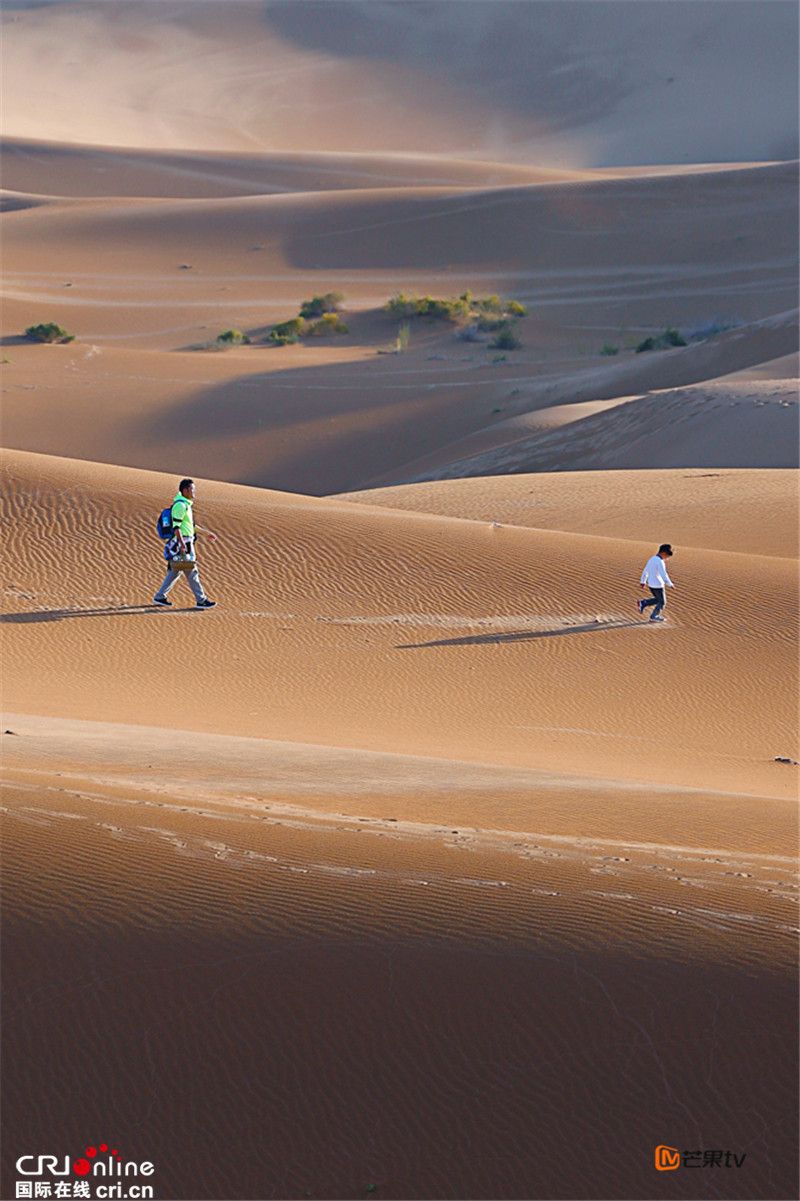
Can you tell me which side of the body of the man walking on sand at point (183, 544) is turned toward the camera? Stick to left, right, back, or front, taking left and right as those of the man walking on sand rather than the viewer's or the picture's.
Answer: right

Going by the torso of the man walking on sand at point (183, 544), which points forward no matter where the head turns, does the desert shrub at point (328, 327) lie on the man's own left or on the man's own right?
on the man's own left

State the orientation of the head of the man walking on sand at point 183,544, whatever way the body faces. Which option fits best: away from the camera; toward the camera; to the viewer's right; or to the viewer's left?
to the viewer's right
